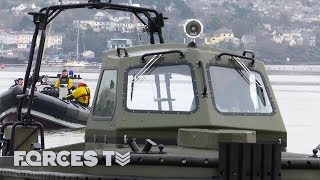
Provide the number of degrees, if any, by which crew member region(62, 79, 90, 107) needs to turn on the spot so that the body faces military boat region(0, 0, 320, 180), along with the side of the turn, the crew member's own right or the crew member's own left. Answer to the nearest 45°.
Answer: approximately 90° to the crew member's own left

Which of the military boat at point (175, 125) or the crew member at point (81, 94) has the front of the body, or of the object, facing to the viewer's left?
the crew member

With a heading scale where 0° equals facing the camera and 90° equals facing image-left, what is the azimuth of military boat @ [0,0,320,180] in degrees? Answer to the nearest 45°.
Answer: approximately 315°

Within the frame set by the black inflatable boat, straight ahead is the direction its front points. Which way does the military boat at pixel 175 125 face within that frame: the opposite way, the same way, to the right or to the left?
to the left

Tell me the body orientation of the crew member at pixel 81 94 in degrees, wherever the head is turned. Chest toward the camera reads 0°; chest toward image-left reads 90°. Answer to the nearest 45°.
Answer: approximately 90°
